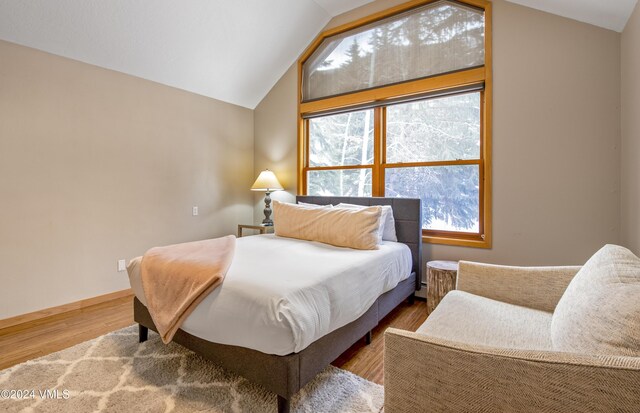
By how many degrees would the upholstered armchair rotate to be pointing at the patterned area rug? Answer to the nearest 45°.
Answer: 0° — it already faces it

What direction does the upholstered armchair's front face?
to the viewer's left

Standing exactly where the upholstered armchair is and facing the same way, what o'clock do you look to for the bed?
The bed is roughly at 12 o'clock from the upholstered armchair.

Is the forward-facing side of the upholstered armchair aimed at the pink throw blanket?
yes

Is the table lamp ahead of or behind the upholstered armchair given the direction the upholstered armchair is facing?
ahead

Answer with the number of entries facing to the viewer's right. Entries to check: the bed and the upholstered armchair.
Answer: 0

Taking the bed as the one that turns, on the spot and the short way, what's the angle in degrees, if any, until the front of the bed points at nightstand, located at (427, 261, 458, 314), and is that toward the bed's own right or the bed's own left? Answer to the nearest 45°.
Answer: approximately 180°

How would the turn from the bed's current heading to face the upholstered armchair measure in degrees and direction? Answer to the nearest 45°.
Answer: approximately 90° to its left

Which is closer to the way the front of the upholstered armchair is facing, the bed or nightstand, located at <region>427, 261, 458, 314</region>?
the bed

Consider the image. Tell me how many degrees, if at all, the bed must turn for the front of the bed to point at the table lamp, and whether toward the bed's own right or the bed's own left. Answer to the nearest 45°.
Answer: approximately 135° to the bed's own right

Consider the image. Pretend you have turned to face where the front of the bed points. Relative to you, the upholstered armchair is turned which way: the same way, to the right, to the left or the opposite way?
to the right
